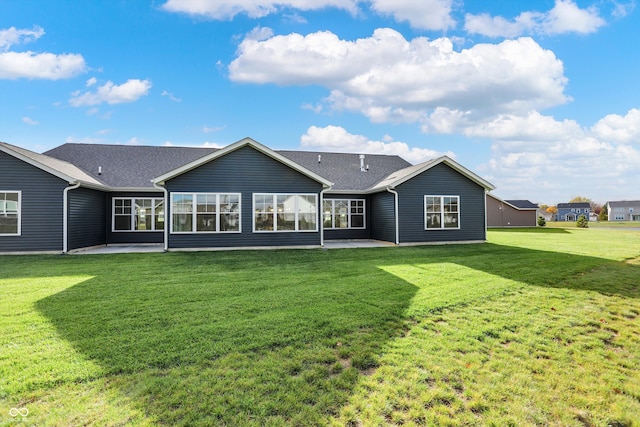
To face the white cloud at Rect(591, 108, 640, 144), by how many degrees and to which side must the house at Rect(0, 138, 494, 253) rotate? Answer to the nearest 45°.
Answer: approximately 90° to its right

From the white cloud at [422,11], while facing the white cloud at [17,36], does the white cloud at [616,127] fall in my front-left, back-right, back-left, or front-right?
back-right

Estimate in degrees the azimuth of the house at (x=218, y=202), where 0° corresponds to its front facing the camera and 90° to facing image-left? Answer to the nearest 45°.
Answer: approximately 180°

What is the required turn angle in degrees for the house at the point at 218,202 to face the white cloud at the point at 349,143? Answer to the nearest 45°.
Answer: approximately 45° to its right
